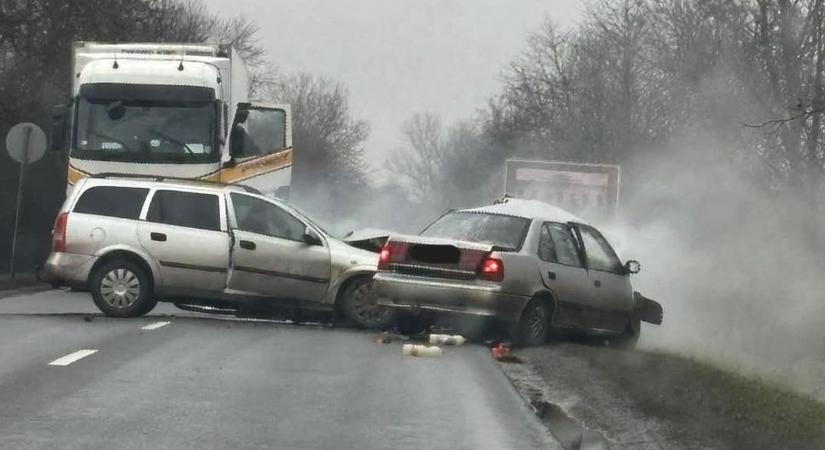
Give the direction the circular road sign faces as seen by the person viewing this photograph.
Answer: facing away from the viewer

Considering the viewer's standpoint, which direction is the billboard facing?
facing the viewer

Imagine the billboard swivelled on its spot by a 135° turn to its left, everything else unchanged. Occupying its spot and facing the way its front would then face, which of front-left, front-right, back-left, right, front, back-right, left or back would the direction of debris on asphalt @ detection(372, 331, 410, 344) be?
back-right

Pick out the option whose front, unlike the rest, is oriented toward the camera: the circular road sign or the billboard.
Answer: the billboard

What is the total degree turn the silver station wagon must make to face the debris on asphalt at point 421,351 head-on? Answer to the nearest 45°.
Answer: approximately 45° to its right

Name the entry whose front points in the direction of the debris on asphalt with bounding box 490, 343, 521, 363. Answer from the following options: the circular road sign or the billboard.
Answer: the billboard

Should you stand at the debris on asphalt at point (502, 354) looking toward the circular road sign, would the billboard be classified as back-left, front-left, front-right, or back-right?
front-right

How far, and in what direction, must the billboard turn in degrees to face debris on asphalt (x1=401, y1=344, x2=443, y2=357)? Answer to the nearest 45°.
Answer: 0° — it already faces it

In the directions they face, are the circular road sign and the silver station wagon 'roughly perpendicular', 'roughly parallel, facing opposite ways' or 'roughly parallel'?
roughly perpendicular

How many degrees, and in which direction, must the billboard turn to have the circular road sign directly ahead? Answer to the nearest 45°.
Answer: approximately 45° to its right

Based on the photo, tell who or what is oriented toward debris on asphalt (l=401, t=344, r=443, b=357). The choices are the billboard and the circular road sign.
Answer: the billboard

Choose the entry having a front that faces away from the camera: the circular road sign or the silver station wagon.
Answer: the circular road sign

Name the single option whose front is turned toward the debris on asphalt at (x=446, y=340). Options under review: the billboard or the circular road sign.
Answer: the billboard

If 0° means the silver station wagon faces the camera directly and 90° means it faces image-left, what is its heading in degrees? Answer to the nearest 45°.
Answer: approximately 270°
